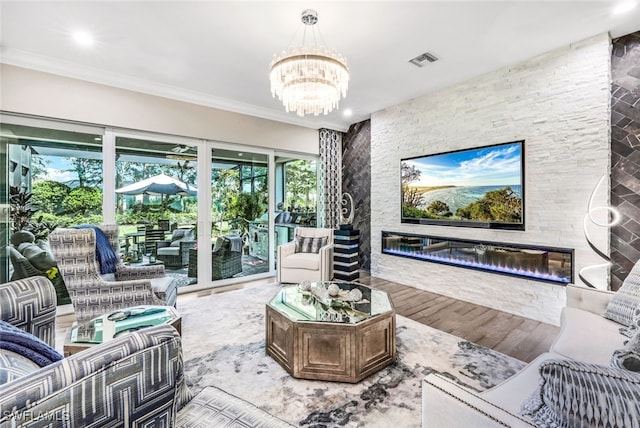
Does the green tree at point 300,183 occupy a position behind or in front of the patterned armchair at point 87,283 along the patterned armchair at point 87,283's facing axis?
in front

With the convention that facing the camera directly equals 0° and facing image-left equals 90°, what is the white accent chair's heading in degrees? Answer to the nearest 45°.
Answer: approximately 45°

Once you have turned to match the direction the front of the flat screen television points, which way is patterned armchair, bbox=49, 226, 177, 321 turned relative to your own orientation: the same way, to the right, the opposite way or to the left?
the opposite way

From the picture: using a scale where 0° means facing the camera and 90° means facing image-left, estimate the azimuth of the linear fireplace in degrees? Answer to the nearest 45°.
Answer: approximately 45°

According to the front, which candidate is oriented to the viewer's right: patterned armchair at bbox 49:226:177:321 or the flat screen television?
the patterned armchair

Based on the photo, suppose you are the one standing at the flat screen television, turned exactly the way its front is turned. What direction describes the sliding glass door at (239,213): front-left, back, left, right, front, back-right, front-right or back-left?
front-right

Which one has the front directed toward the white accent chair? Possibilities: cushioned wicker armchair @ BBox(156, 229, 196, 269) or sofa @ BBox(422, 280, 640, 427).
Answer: the sofa

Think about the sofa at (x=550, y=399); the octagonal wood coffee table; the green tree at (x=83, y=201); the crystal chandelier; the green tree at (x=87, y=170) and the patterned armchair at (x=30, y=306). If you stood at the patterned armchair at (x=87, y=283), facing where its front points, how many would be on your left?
2

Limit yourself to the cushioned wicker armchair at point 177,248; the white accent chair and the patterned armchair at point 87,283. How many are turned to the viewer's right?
1

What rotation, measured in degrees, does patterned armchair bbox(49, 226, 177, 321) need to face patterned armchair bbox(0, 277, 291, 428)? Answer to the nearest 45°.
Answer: approximately 90° to its right

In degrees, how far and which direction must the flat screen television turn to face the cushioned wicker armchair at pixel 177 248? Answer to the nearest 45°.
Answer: approximately 45° to its right

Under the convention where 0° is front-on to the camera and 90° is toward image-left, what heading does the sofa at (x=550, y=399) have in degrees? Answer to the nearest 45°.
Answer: approximately 135°
